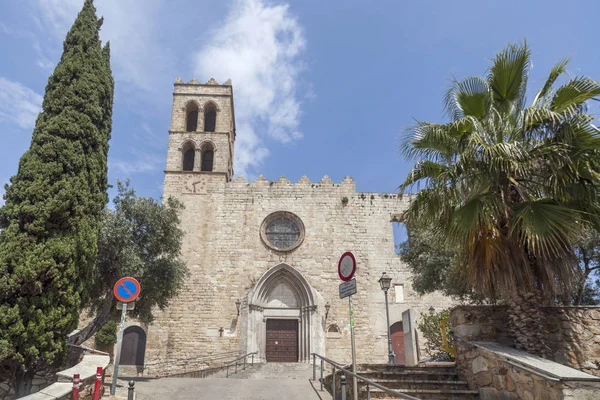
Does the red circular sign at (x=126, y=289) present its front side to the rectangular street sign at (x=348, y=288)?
no

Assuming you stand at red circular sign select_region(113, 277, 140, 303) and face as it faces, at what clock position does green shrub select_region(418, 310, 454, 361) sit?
The green shrub is roughly at 8 o'clock from the red circular sign.

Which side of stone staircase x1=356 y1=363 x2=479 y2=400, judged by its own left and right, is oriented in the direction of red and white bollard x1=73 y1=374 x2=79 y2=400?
right

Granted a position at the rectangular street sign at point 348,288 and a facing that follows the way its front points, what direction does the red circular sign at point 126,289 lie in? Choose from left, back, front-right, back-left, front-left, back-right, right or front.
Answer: front-right

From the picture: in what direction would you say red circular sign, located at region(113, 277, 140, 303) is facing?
toward the camera

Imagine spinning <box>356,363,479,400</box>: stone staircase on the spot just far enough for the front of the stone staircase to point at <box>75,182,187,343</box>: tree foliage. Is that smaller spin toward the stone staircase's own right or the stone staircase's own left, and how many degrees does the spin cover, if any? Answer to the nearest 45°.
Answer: approximately 90° to the stone staircase's own right

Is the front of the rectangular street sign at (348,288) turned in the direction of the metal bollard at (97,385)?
no

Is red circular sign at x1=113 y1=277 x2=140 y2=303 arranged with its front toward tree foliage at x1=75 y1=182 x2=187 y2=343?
no

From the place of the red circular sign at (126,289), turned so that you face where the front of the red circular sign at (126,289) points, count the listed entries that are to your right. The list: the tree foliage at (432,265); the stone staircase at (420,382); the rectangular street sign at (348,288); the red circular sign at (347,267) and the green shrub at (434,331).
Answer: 0

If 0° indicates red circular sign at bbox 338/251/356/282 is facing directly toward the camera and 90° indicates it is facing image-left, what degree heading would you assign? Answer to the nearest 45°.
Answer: approximately 45°

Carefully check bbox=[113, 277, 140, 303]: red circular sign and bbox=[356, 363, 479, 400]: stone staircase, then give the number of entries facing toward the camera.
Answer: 2

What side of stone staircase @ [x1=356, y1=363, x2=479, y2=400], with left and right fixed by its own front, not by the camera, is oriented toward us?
front

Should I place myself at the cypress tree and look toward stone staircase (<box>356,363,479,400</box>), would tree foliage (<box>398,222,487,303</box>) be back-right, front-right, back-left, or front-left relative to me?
front-left

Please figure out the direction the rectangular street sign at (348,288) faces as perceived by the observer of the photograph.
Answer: facing the viewer and to the left of the viewer

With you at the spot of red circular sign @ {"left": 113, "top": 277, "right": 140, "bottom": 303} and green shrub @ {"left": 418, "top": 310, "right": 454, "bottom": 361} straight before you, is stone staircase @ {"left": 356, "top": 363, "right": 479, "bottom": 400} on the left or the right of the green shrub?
right

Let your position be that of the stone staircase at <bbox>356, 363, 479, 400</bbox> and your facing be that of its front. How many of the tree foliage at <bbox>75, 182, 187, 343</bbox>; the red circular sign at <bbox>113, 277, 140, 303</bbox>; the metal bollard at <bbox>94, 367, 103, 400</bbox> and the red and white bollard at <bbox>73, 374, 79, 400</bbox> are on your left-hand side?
0

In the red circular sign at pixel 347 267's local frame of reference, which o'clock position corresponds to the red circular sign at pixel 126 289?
the red circular sign at pixel 126 289 is roughly at 2 o'clock from the red circular sign at pixel 347 267.
